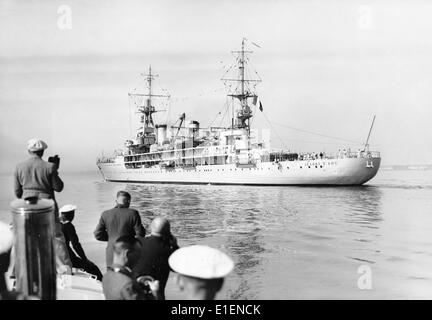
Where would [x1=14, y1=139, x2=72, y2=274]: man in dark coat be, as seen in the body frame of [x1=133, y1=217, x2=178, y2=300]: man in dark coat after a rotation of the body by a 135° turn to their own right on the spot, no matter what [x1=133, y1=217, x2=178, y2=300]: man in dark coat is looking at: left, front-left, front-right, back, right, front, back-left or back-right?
back-right

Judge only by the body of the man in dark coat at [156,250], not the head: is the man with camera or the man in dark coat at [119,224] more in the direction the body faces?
the man in dark coat

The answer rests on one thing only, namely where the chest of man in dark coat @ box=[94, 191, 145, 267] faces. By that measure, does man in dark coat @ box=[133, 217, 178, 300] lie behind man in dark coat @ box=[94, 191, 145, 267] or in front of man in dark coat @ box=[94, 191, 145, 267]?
behind

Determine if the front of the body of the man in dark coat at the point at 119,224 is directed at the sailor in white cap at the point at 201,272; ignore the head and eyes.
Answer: no

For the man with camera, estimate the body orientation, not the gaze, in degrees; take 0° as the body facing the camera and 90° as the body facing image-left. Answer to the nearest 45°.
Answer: approximately 225°

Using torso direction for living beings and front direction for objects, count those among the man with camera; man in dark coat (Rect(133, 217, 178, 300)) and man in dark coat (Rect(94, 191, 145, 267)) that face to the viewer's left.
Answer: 0

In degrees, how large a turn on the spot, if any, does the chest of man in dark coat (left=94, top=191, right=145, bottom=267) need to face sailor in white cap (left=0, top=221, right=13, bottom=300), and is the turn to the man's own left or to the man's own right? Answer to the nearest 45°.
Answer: approximately 135° to the man's own left

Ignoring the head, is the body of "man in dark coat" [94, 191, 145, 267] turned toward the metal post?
no

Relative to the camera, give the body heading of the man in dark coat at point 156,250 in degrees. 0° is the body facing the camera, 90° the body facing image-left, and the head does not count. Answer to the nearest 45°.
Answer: approximately 225°

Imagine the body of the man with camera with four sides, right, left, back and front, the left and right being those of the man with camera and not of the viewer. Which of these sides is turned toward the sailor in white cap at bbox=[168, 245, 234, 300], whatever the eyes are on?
right

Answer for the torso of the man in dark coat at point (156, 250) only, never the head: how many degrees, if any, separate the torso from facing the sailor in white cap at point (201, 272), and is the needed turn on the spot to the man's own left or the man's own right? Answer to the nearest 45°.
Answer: approximately 135° to the man's own right

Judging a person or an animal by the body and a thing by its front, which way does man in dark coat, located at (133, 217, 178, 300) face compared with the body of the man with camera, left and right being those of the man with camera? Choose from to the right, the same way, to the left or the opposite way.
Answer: the same way

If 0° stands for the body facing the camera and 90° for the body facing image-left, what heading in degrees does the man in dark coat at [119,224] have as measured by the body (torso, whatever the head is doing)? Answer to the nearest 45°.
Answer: approximately 180°
